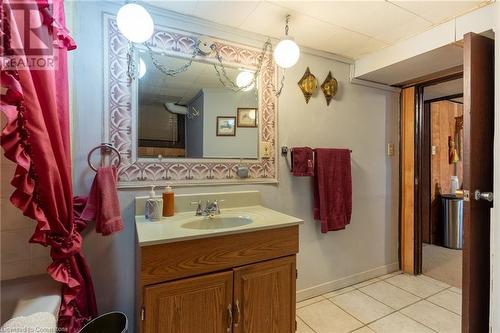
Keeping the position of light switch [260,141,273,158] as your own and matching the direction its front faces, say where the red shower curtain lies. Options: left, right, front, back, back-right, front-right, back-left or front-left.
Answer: front-right

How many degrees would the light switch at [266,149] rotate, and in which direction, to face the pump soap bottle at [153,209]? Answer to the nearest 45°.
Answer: approximately 45° to its right

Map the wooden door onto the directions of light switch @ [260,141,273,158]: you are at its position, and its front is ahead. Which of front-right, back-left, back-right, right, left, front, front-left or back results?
front-left

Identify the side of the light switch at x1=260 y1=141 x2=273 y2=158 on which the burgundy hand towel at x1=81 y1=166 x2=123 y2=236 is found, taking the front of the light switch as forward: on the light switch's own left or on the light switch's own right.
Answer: on the light switch's own right

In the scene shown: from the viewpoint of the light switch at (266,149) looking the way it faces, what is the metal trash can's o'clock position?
The metal trash can is roughly at 8 o'clock from the light switch.

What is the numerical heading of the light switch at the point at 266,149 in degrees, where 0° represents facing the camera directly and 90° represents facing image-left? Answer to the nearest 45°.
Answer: approximately 0°

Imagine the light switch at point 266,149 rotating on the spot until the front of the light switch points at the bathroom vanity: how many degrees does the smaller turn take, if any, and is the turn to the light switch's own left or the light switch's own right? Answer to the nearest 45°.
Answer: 0° — it already faces it

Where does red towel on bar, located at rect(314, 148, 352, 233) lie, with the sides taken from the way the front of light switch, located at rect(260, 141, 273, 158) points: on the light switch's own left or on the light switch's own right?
on the light switch's own left

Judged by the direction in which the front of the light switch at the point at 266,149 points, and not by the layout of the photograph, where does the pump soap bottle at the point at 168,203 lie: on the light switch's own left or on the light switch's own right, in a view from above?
on the light switch's own right
